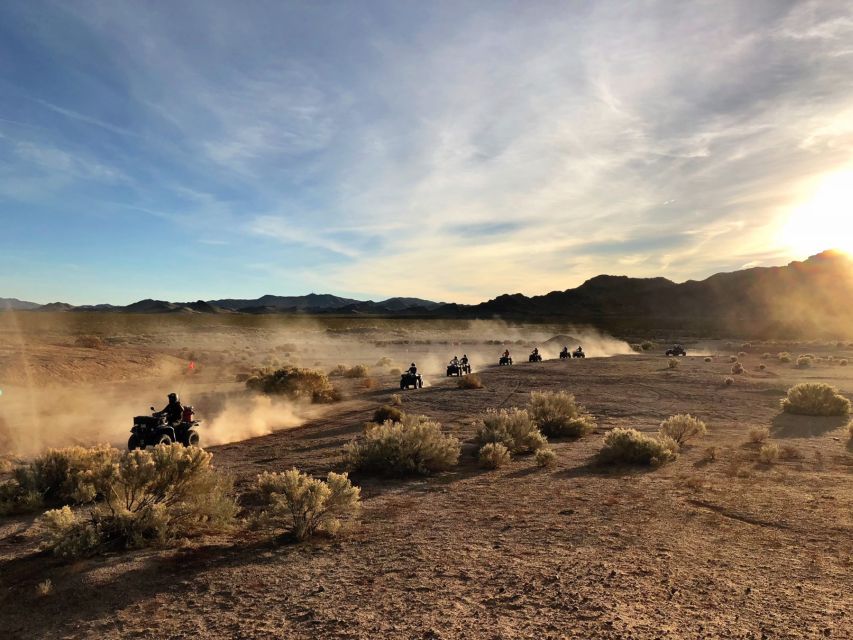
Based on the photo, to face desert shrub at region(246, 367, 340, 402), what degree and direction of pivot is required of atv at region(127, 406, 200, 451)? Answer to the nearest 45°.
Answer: approximately 180°

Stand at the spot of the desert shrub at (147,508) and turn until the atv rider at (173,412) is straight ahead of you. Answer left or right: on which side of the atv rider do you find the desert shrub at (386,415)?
right

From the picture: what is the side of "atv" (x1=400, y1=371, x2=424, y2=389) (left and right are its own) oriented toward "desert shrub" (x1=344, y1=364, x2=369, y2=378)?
right

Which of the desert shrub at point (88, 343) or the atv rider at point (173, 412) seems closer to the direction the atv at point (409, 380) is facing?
the atv rider

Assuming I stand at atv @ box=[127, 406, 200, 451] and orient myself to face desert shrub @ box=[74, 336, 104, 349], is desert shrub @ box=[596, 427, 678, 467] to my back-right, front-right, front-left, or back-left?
back-right

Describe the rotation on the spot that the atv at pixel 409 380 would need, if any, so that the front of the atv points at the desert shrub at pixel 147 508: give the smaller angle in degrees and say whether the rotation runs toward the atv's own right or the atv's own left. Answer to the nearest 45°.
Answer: approximately 45° to the atv's own left

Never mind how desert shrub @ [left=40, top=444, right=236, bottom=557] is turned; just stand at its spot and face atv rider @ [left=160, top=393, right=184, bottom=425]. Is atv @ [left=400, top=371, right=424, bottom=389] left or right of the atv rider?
right

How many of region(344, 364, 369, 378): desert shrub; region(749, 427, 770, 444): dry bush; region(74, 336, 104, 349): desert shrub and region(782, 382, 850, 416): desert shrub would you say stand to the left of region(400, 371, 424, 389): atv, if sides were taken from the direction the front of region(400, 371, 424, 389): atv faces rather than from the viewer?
2

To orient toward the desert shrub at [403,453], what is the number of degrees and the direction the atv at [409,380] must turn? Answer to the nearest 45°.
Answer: approximately 45° to its left

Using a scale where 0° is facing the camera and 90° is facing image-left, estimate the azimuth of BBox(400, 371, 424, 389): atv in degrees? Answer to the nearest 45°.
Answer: approximately 45°

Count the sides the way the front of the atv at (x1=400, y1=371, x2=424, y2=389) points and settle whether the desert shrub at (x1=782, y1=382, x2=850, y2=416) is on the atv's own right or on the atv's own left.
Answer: on the atv's own left

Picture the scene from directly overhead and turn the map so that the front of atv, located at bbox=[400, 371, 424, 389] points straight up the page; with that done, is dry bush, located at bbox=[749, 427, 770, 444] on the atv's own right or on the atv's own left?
on the atv's own left
